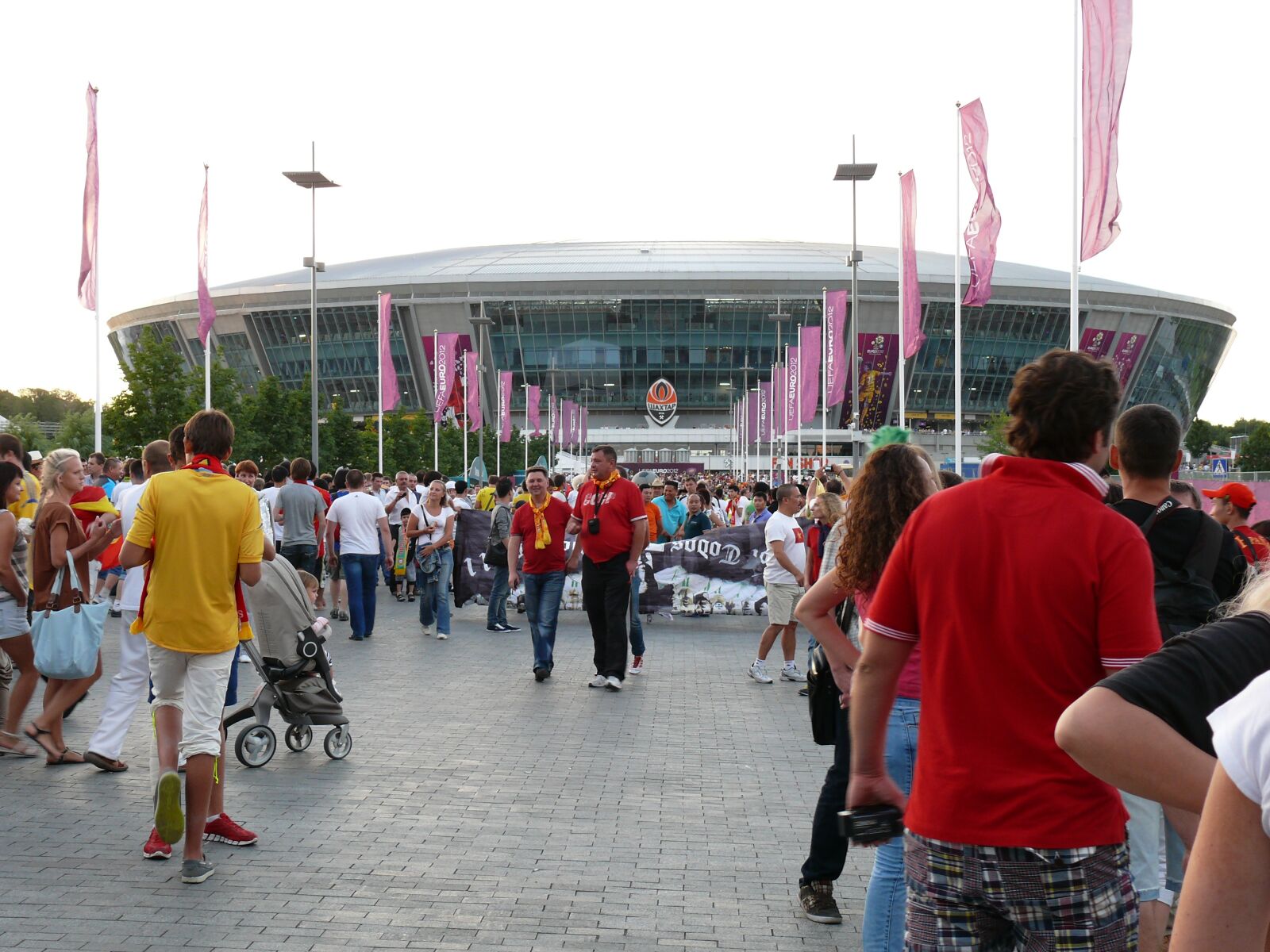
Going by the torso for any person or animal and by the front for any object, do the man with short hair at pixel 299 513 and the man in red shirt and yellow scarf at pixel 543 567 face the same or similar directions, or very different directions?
very different directions

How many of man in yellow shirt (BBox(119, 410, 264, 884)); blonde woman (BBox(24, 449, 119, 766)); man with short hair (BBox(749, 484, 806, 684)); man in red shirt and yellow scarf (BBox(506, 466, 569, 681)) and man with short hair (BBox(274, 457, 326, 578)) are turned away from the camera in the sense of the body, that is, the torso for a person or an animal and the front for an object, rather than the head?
2

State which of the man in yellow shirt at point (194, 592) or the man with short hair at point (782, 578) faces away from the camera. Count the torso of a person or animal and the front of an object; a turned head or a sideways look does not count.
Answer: the man in yellow shirt

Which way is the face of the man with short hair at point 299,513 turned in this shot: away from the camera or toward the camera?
away from the camera

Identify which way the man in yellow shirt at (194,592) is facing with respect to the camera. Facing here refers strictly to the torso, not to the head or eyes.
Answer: away from the camera

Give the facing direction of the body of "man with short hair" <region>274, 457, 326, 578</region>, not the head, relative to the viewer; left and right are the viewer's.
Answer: facing away from the viewer

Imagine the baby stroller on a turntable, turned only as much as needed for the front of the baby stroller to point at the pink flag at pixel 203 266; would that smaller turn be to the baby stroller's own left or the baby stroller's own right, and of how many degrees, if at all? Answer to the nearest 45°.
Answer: approximately 45° to the baby stroller's own left

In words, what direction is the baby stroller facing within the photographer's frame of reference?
facing away from the viewer and to the right of the viewer

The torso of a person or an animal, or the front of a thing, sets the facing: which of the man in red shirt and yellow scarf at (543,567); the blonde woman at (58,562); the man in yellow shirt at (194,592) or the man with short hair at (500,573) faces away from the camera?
the man in yellow shirt

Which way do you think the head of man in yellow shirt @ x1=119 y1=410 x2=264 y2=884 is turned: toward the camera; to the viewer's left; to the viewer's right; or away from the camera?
away from the camera

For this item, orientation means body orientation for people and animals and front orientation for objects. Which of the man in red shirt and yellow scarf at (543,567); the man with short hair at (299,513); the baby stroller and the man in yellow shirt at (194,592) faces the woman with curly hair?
the man in red shirt and yellow scarf

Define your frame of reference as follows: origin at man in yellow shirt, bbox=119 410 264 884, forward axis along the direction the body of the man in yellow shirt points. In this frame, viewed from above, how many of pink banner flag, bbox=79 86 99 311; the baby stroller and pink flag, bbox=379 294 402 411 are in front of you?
3

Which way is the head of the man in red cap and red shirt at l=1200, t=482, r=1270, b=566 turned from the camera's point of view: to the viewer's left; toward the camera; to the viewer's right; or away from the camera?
to the viewer's left
